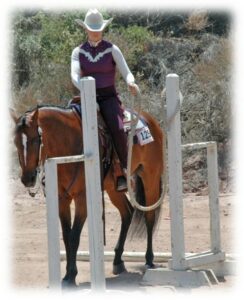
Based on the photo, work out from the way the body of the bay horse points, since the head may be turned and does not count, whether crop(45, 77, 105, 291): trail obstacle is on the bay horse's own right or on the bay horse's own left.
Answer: on the bay horse's own left

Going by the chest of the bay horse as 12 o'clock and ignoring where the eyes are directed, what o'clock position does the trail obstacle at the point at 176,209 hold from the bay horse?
The trail obstacle is roughly at 8 o'clock from the bay horse.

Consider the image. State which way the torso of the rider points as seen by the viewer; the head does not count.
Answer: toward the camera

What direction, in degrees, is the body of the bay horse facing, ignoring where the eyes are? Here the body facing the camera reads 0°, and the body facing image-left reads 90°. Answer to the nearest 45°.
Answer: approximately 45°

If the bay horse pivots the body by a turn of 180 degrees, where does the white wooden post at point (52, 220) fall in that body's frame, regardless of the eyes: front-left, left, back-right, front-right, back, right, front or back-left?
back-right
